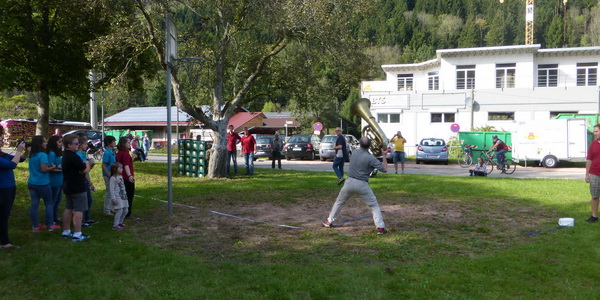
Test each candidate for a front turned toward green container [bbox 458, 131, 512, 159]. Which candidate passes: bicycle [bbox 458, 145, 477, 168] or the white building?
the white building

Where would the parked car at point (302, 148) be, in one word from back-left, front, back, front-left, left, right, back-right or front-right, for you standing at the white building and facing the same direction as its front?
front-right

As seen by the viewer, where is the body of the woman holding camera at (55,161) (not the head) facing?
to the viewer's right

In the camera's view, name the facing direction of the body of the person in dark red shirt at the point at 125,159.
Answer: to the viewer's right

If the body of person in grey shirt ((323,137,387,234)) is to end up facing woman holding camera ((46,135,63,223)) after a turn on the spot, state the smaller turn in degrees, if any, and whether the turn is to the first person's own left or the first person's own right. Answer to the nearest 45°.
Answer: approximately 135° to the first person's own left

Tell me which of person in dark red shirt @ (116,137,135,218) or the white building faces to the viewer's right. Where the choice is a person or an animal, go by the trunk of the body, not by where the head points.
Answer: the person in dark red shirt

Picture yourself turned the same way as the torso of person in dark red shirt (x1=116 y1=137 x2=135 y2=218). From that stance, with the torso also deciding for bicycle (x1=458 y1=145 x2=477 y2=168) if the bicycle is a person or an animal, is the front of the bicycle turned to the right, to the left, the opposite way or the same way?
the opposite way

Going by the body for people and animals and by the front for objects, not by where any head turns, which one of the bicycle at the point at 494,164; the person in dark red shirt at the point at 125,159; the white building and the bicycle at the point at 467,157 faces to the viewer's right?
the person in dark red shirt

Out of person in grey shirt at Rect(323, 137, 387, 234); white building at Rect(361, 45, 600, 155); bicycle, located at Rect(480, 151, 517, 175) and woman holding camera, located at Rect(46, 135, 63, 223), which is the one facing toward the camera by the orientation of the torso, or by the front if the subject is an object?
the white building

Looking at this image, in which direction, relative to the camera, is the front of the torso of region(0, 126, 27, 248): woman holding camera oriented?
to the viewer's right
